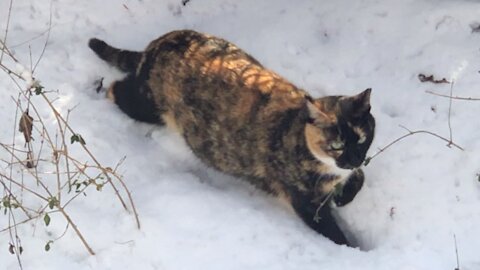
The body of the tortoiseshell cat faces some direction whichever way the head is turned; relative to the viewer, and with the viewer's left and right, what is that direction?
facing the viewer and to the right of the viewer

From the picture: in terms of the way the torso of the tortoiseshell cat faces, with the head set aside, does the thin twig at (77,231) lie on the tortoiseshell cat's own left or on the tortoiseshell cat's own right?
on the tortoiseshell cat's own right
